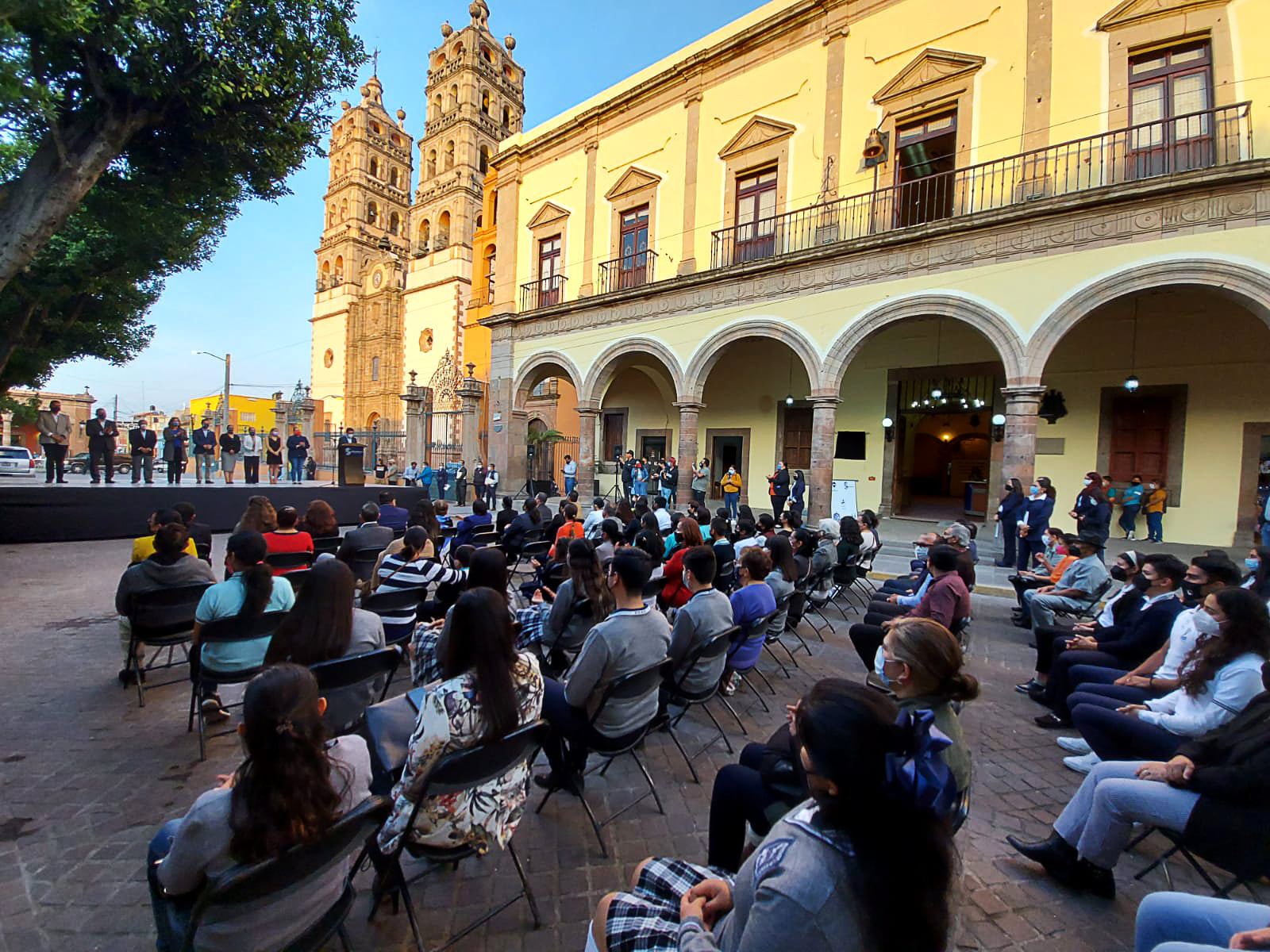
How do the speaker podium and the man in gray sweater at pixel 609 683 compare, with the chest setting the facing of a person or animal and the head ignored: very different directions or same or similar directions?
very different directions

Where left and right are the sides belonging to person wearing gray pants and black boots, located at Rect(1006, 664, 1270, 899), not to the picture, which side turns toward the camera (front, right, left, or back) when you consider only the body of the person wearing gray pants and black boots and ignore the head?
left

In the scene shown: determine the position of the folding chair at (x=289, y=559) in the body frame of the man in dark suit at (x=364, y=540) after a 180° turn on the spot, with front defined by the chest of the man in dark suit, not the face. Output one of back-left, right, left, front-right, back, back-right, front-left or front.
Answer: right

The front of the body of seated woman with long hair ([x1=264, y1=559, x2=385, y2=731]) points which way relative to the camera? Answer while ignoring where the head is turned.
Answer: away from the camera

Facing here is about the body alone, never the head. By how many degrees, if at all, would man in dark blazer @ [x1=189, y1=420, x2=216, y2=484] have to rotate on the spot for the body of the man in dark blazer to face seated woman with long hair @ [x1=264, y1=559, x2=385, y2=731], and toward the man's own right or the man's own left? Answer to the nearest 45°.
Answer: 0° — they already face them

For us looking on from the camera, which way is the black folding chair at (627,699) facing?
facing away from the viewer and to the left of the viewer

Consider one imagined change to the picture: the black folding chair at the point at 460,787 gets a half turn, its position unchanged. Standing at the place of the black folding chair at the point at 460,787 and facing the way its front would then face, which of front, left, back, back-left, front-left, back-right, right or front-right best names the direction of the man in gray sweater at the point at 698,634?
left

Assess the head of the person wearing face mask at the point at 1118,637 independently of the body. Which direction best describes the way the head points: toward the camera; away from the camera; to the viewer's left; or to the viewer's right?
to the viewer's left

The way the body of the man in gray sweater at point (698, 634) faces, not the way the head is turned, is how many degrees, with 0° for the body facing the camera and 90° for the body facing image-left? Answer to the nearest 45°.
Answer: approximately 135°

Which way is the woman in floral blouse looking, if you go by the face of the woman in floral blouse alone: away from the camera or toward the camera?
away from the camera
